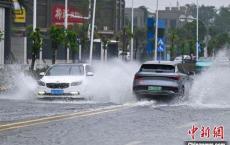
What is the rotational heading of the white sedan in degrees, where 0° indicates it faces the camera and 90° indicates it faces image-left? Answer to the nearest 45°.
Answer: approximately 0°
